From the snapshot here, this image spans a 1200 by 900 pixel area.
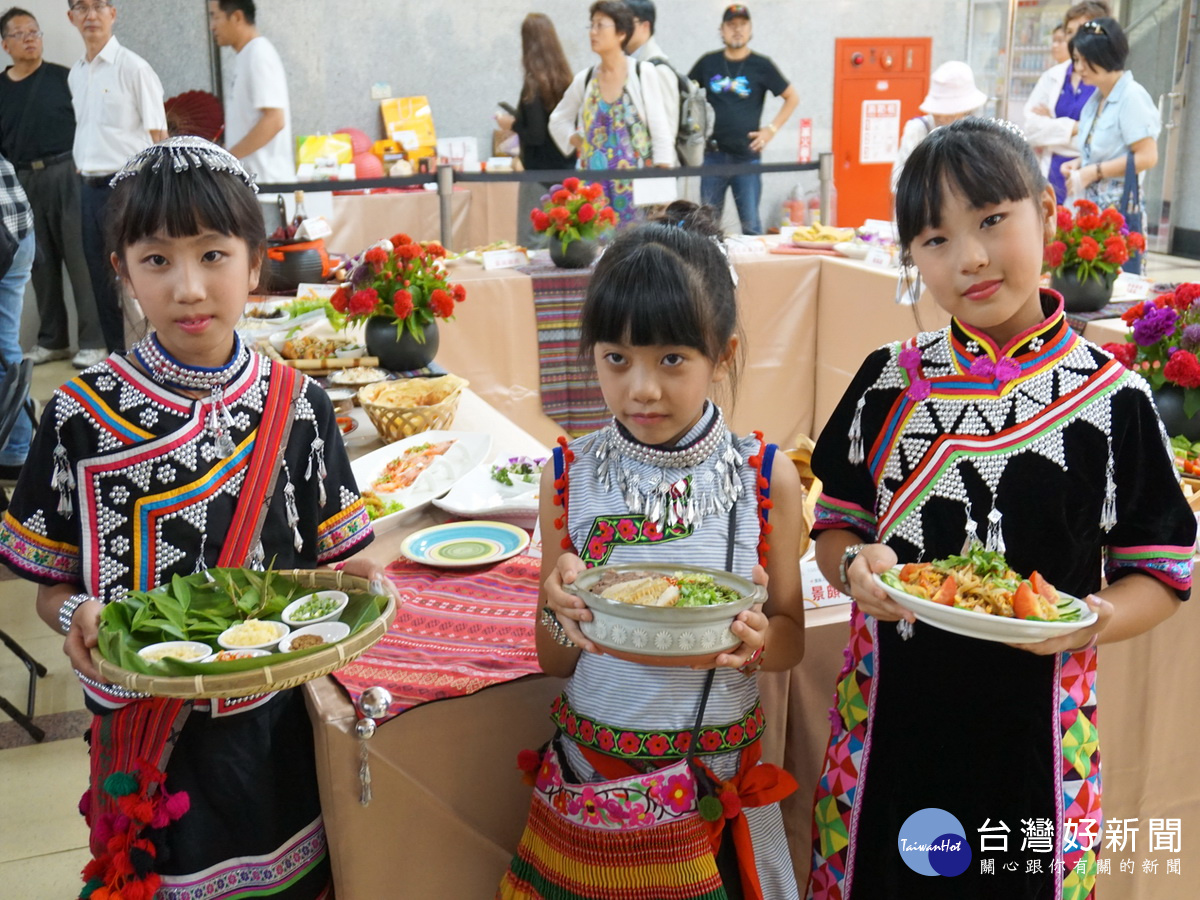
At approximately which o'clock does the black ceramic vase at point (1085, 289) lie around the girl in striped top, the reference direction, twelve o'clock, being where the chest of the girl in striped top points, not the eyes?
The black ceramic vase is roughly at 7 o'clock from the girl in striped top.

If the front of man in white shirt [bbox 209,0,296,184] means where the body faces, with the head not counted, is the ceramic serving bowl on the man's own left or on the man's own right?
on the man's own left

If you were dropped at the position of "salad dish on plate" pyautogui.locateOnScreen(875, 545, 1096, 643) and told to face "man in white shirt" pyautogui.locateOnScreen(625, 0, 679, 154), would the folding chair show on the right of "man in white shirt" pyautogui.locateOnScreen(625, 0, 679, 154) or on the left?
left

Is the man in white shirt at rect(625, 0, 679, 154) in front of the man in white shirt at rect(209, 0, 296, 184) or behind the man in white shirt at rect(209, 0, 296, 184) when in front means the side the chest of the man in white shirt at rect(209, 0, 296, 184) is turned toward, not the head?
behind

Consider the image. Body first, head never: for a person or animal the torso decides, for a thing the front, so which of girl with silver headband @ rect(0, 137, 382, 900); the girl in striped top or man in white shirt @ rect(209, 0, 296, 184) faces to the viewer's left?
the man in white shirt

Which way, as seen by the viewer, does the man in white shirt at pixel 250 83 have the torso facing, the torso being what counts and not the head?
to the viewer's left
